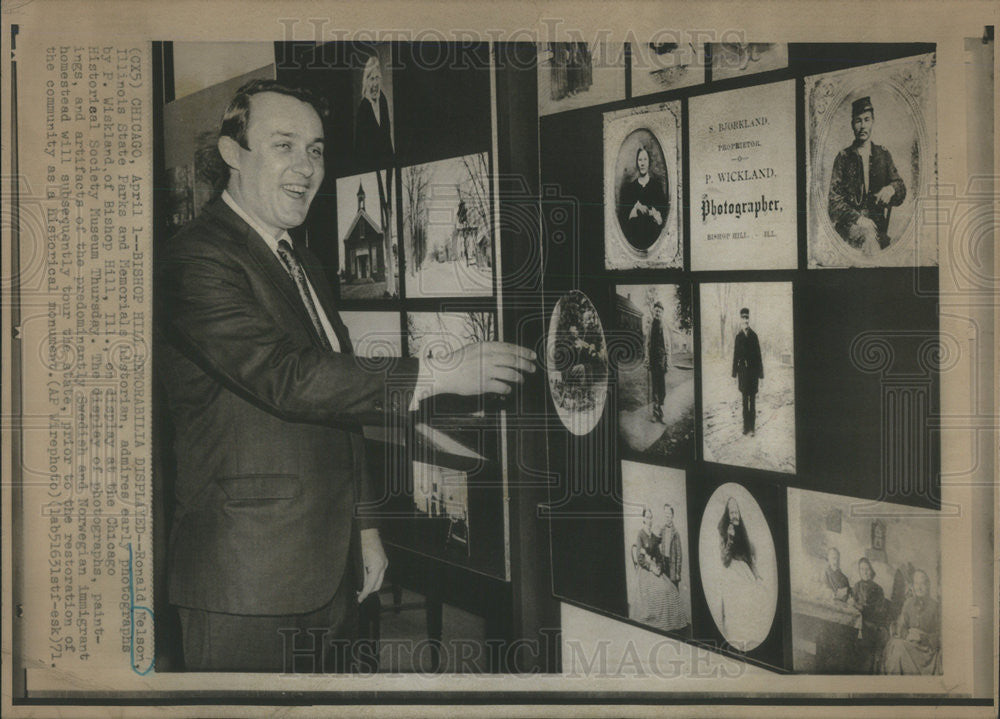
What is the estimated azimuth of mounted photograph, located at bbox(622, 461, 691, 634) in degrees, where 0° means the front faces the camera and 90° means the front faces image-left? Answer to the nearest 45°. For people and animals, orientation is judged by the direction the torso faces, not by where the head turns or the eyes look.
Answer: approximately 45°

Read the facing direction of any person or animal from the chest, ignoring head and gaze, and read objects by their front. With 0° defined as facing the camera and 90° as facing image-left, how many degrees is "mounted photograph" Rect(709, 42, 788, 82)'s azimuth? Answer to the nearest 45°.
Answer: approximately 45°

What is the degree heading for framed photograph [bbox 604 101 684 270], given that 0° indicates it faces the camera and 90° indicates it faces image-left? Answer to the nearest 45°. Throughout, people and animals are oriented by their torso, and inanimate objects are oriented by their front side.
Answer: approximately 45°
